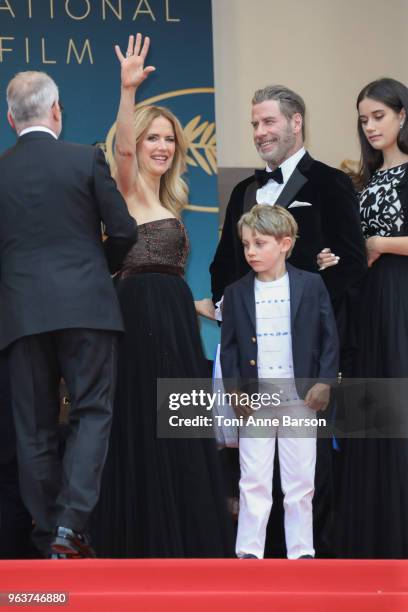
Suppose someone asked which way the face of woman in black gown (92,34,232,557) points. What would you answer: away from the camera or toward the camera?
toward the camera

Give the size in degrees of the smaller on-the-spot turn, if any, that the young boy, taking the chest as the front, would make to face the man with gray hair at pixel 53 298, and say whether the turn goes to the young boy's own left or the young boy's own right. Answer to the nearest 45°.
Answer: approximately 45° to the young boy's own right

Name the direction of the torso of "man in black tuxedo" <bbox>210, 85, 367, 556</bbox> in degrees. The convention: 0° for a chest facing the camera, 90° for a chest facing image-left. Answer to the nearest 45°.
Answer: approximately 45°

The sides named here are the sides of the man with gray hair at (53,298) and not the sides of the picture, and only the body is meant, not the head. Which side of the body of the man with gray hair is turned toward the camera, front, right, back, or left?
back

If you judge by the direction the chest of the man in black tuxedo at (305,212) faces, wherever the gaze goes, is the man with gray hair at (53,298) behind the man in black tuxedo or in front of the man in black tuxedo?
in front

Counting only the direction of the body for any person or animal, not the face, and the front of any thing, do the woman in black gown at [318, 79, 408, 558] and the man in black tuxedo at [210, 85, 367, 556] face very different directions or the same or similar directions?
same or similar directions

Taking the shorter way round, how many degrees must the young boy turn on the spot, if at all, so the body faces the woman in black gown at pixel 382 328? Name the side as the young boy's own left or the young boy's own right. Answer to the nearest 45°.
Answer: approximately 135° to the young boy's own left

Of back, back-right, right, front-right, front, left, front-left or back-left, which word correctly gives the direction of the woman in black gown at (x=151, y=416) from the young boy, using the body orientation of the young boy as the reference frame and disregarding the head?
right

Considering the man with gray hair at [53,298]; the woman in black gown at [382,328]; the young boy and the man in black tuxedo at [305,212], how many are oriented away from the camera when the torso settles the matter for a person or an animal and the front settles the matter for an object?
1

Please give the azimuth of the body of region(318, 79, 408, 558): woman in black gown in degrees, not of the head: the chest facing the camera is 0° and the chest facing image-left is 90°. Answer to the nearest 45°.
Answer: approximately 45°

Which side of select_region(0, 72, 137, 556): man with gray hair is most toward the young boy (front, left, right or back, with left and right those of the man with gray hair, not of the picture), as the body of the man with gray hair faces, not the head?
right

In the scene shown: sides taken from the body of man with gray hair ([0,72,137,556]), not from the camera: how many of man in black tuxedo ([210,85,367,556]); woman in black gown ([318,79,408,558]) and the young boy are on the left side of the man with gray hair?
0

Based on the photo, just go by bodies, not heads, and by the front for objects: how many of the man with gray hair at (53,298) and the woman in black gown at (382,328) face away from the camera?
1

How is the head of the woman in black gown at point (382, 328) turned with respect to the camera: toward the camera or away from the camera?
toward the camera

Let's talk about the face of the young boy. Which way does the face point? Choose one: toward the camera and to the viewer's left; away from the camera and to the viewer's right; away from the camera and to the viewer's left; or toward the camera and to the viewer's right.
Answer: toward the camera and to the viewer's left

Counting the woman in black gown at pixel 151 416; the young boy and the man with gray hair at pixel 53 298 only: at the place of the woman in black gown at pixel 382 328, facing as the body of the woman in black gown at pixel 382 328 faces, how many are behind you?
0

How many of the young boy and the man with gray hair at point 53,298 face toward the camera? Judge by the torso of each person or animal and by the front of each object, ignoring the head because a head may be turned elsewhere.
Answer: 1

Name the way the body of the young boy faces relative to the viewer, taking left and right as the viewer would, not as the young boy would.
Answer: facing the viewer

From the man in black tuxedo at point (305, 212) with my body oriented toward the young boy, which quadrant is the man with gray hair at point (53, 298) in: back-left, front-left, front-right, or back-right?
front-right
